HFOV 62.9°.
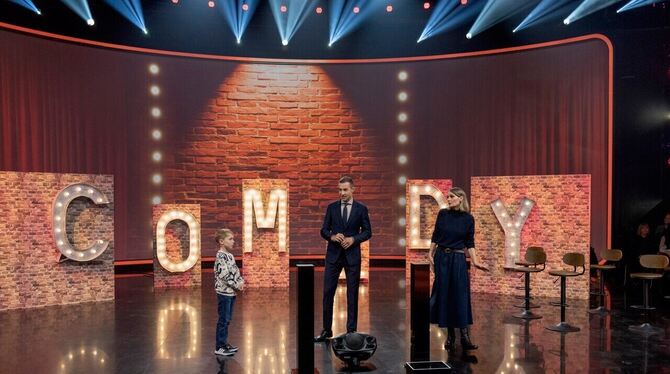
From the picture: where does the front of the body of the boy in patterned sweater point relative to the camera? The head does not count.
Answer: to the viewer's right

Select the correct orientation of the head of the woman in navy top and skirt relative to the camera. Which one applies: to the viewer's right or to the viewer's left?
to the viewer's left

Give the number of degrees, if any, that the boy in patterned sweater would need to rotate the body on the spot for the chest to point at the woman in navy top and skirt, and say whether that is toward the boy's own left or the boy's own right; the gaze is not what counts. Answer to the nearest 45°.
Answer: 0° — they already face them

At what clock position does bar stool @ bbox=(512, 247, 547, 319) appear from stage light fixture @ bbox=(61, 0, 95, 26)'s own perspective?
The bar stool is roughly at 9 o'clock from the stage light fixture.

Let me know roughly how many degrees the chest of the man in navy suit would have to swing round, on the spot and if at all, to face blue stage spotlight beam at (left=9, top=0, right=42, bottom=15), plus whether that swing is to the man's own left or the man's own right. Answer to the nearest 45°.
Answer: approximately 135° to the man's own right

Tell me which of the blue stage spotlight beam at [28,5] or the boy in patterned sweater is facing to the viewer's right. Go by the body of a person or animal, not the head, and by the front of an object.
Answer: the boy in patterned sweater

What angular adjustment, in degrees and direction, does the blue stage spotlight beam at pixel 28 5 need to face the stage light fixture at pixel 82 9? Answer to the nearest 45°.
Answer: approximately 135° to its left

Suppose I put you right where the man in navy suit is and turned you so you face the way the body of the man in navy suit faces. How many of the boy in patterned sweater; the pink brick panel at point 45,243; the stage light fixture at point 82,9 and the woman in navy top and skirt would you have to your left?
1

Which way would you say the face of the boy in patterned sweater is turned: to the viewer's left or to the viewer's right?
to the viewer's right

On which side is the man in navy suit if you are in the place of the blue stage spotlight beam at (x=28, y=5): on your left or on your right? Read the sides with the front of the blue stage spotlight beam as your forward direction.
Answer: on your left

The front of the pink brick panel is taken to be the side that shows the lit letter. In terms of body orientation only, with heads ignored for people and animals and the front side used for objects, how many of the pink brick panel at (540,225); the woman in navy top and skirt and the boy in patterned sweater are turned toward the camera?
2

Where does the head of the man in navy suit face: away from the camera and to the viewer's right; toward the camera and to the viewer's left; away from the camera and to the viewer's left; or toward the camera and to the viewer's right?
toward the camera and to the viewer's left

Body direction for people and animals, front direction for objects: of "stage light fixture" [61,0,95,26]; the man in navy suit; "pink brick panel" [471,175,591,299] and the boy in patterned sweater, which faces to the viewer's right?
the boy in patterned sweater

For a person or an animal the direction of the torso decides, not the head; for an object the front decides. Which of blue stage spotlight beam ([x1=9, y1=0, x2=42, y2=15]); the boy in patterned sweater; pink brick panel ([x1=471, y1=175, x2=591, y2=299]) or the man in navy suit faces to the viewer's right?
the boy in patterned sweater

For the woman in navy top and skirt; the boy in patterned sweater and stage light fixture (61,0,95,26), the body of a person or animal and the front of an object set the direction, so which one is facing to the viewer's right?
the boy in patterned sweater
